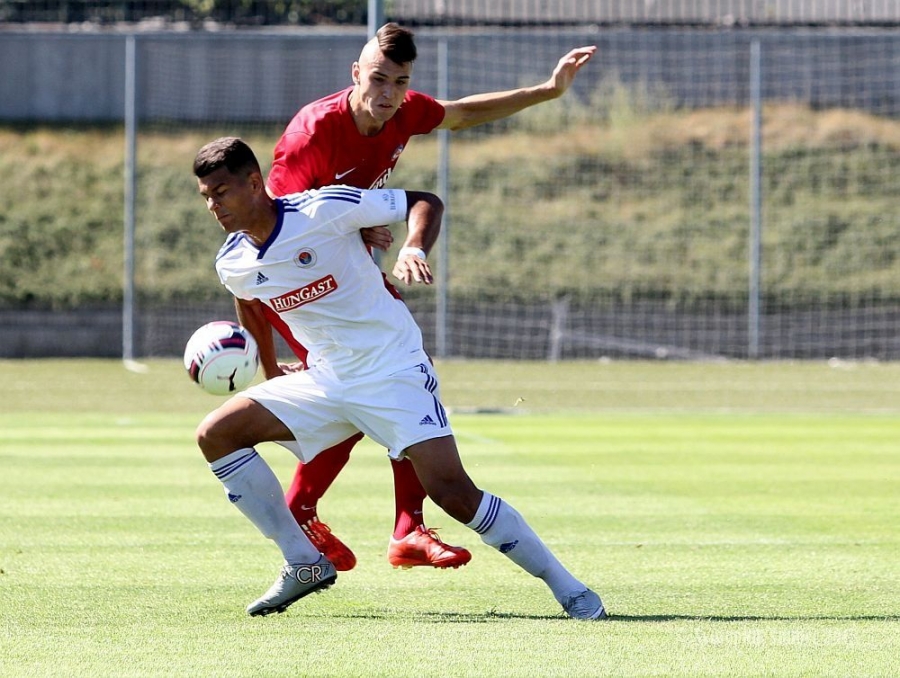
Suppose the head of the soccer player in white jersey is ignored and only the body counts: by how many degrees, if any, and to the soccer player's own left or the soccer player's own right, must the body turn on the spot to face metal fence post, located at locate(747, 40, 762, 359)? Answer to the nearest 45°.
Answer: approximately 135° to the soccer player's own right

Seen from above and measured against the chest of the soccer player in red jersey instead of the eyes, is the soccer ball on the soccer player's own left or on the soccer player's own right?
on the soccer player's own right

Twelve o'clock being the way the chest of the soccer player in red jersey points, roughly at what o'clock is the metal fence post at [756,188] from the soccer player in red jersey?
The metal fence post is roughly at 8 o'clock from the soccer player in red jersey.

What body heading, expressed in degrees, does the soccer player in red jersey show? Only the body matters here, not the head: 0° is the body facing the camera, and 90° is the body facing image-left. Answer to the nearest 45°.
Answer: approximately 315°

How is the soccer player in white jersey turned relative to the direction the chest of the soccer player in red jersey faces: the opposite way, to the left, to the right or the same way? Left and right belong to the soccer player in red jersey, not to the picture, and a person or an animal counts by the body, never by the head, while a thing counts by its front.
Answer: to the right
